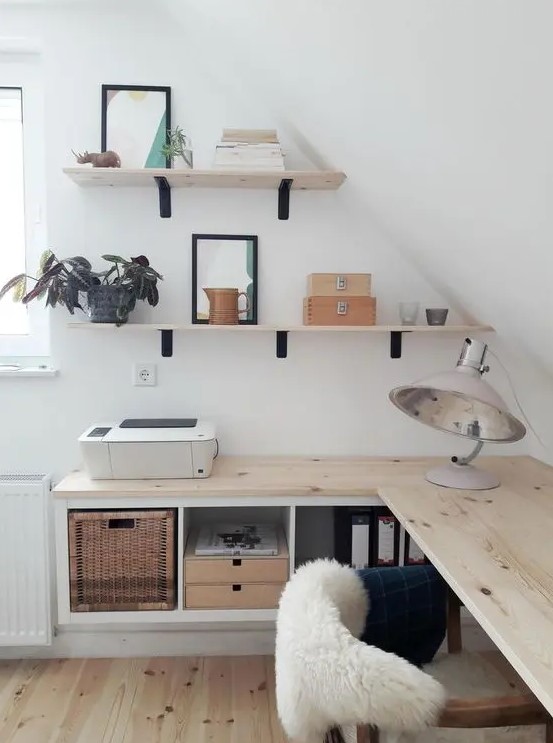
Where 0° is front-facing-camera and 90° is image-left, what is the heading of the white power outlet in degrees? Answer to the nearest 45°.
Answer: approximately 0°

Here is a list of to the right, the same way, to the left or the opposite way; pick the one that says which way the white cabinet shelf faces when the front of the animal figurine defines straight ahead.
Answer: to the left

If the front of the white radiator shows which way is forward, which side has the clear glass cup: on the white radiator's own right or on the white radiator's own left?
on the white radiator's own left

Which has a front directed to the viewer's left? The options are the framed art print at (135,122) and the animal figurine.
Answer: the animal figurine

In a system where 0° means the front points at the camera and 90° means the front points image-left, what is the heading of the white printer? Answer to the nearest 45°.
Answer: approximately 0°

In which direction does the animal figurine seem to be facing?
to the viewer's left

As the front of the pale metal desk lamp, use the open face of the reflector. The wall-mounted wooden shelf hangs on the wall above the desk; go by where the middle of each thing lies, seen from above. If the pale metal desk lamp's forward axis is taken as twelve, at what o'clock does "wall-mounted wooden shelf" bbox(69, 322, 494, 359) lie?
The wall-mounted wooden shelf is roughly at 2 o'clock from the pale metal desk lamp.
